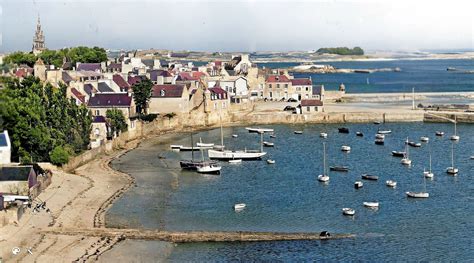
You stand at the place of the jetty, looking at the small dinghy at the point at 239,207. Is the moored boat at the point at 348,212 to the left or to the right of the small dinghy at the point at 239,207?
right
